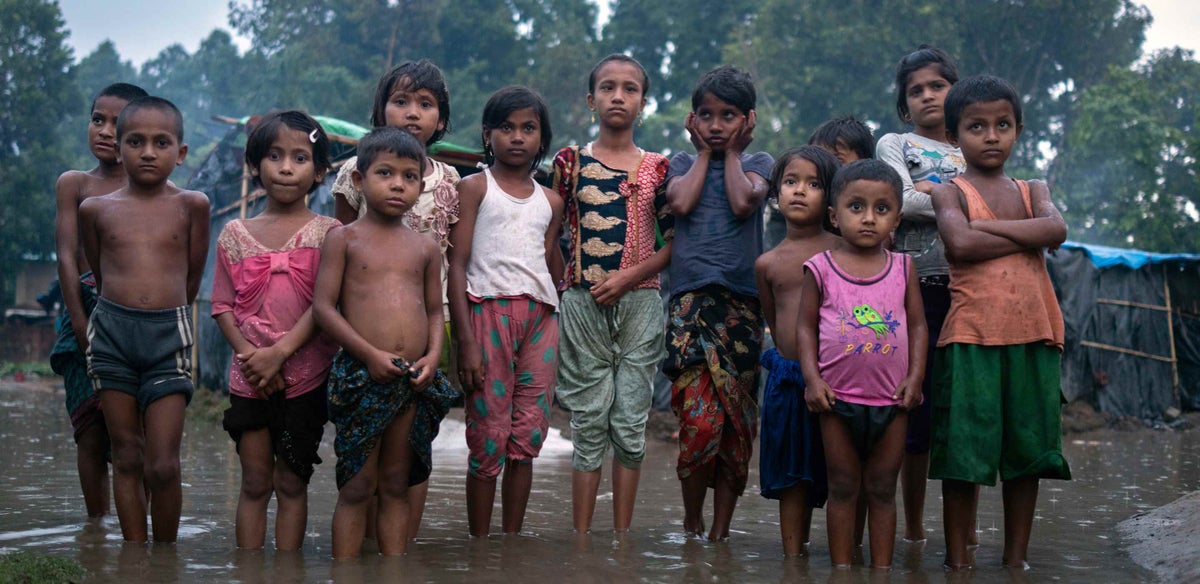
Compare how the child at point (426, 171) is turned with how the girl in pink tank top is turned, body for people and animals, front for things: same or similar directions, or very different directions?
same or similar directions

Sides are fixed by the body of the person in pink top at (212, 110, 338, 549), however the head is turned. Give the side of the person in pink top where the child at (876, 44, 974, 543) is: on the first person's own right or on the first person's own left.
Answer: on the first person's own left

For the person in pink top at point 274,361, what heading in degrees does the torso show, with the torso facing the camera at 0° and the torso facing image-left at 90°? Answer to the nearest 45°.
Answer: approximately 0°

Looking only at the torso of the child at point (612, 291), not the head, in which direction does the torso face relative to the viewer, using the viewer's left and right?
facing the viewer

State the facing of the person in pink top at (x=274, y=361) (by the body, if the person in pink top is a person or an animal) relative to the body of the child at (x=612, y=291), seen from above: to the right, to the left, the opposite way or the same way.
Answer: the same way

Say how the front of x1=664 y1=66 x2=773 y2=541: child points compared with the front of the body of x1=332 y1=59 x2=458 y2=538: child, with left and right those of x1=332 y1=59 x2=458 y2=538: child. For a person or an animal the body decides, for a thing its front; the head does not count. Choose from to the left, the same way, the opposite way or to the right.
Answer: the same way

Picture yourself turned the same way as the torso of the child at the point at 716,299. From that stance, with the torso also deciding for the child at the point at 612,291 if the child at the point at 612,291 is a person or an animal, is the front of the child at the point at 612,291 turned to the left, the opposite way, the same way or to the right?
the same way

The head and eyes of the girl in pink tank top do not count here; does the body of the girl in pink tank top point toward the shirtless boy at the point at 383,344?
no

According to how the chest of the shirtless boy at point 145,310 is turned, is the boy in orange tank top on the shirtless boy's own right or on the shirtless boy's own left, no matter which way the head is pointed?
on the shirtless boy's own left

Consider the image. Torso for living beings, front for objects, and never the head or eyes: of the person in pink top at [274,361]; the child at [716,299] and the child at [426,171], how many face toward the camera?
3

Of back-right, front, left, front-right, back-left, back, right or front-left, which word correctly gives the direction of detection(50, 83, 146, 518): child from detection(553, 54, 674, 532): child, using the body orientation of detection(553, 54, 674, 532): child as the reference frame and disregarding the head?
right

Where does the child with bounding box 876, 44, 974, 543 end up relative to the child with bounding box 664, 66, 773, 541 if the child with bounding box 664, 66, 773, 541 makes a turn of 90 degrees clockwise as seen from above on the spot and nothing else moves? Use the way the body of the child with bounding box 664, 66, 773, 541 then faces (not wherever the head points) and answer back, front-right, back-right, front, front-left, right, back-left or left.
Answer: back

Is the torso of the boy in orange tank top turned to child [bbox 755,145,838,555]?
no

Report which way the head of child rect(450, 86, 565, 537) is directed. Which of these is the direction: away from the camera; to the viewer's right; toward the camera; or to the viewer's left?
toward the camera

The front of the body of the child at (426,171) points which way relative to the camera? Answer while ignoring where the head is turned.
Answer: toward the camera

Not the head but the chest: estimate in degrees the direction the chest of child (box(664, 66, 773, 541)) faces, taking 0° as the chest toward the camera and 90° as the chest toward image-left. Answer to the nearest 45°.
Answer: approximately 0°

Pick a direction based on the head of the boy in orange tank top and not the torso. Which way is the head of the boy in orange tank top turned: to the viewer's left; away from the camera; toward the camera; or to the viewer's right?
toward the camera

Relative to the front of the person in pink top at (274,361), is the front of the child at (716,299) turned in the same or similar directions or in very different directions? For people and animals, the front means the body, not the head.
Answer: same or similar directions

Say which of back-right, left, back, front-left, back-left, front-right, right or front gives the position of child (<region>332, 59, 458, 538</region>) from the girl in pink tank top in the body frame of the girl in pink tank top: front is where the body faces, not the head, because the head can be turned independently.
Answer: right
